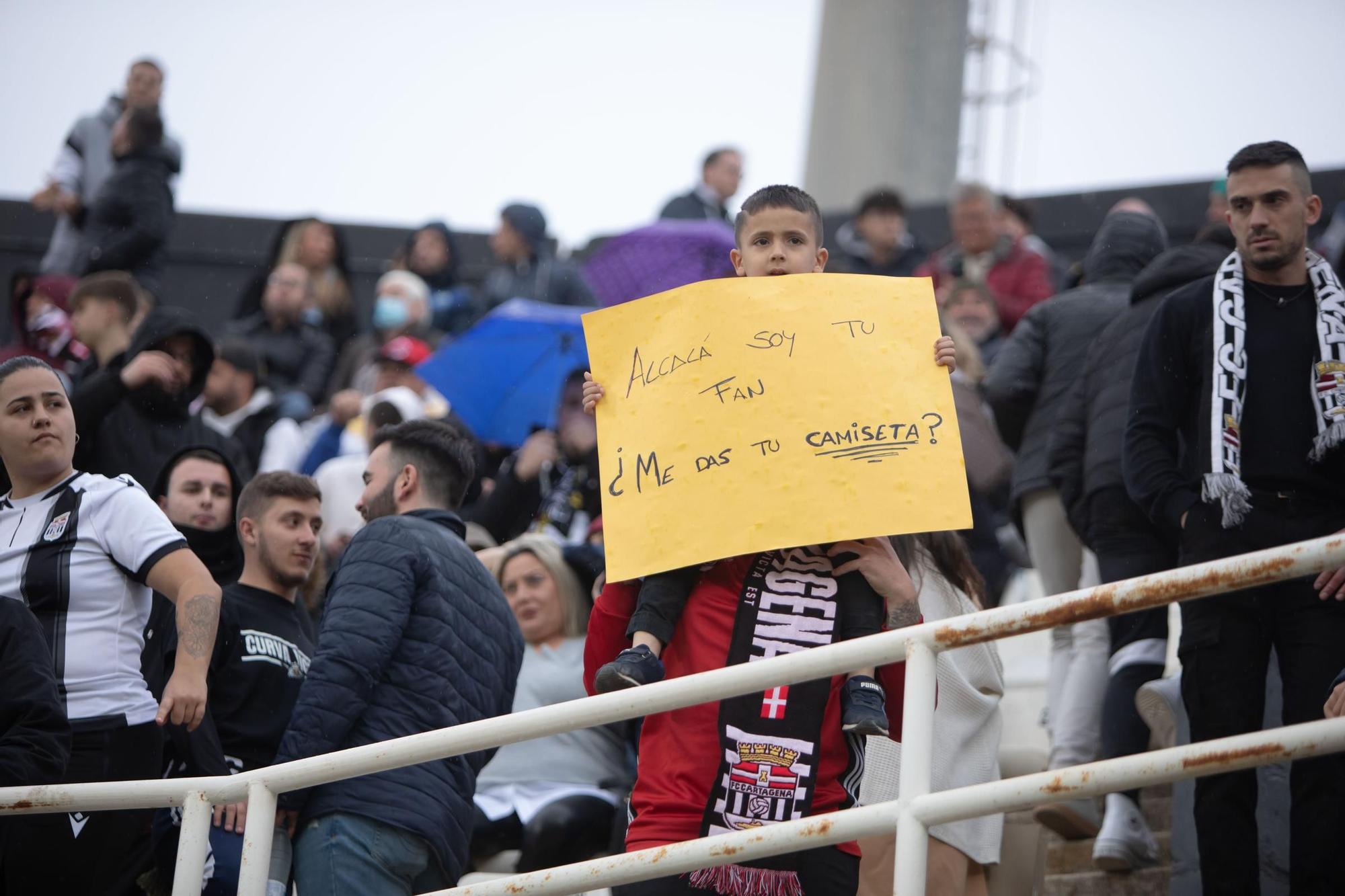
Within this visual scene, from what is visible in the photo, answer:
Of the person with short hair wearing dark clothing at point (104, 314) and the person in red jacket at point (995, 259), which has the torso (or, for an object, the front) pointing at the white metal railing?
the person in red jacket

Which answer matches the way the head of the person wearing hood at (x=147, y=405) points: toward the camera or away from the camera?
toward the camera

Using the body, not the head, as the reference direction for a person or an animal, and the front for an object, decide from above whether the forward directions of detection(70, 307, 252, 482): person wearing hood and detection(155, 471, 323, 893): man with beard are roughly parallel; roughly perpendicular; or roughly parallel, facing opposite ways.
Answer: roughly parallel

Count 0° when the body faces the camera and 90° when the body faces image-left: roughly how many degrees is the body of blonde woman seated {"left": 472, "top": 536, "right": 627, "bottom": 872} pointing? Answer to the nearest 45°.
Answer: approximately 45°

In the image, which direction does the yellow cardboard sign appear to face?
toward the camera

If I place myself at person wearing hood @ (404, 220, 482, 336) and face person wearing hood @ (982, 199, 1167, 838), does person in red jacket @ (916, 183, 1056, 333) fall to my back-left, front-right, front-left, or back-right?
front-left

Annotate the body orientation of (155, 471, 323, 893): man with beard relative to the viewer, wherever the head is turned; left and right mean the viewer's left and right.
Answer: facing the viewer and to the right of the viewer

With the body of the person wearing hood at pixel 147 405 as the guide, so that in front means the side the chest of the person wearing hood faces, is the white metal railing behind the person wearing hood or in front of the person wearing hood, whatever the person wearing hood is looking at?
in front

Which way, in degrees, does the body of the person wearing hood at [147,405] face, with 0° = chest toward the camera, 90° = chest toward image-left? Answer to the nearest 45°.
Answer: approximately 315°

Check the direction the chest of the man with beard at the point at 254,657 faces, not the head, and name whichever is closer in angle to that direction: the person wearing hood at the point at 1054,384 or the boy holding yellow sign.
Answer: the boy holding yellow sign

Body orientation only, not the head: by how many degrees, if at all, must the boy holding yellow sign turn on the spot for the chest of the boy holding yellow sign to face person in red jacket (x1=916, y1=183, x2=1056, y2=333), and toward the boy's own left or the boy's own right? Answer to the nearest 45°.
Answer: approximately 180°

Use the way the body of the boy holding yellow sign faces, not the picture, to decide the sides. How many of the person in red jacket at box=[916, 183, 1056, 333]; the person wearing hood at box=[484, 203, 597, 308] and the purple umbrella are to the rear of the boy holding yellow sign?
3

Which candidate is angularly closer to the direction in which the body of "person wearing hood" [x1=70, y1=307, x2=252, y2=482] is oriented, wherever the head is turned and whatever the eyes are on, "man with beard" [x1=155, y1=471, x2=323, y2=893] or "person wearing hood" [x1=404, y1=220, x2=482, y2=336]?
the man with beard

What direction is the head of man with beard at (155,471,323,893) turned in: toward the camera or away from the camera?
toward the camera
